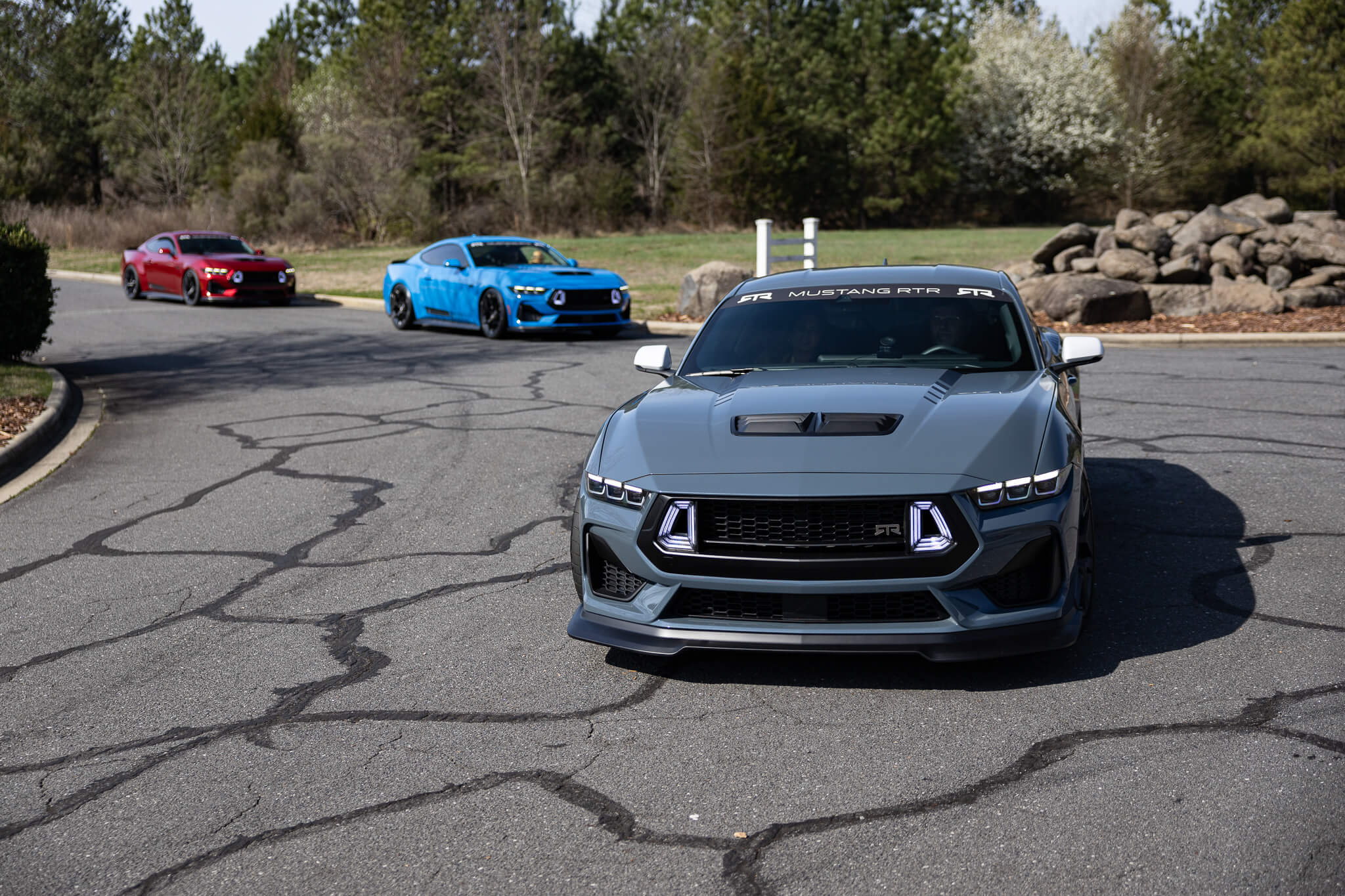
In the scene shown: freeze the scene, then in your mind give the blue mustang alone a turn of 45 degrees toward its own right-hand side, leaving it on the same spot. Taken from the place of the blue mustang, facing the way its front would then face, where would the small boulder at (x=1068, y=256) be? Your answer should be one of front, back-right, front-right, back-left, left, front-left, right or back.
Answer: left

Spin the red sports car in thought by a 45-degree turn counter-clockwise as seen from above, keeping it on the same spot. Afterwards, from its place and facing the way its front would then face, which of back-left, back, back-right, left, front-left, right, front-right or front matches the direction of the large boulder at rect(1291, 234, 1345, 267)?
front-right

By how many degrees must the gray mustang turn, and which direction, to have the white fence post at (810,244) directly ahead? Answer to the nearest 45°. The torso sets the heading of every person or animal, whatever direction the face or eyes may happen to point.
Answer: approximately 180°

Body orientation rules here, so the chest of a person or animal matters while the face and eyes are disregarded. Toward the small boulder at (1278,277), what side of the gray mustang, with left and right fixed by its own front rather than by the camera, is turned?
back

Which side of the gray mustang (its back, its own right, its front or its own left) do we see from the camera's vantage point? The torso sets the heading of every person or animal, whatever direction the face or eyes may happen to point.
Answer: front

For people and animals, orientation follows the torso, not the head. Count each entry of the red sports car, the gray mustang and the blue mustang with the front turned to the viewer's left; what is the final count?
0

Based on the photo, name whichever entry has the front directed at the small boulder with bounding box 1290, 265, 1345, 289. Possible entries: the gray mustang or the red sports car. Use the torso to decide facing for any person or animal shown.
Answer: the red sports car

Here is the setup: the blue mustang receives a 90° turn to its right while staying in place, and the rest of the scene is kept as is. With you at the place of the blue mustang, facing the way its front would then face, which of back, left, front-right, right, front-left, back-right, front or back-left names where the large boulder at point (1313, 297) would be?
back-left

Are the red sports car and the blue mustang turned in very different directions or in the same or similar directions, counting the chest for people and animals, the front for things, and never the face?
same or similar directions

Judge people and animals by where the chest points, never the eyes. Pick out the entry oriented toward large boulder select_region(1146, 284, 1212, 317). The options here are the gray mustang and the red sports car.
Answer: the red sports car

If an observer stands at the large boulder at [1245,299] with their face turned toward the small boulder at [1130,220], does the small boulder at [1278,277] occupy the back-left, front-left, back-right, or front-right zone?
front-right

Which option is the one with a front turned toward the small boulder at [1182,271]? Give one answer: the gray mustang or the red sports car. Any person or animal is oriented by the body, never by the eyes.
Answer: the red sports car

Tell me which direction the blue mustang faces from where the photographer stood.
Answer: facing the viewer and to the right of the viewer

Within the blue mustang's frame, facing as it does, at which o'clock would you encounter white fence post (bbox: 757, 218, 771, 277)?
The white fence post is roughly at 10 o'clock from the blue mustang.

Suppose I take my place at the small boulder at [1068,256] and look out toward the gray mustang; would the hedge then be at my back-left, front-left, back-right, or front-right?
front-right

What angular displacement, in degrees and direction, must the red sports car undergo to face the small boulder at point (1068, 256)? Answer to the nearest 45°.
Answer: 0° — it already faces it

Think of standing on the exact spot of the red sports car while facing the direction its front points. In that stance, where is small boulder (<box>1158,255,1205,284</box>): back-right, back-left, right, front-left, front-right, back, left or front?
front
